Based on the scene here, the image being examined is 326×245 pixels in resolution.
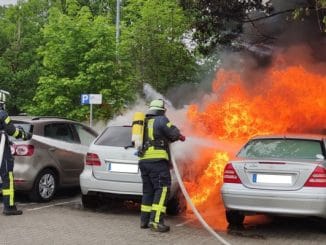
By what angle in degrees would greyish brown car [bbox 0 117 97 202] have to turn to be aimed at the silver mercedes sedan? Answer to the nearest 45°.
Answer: approximately 90° to its right

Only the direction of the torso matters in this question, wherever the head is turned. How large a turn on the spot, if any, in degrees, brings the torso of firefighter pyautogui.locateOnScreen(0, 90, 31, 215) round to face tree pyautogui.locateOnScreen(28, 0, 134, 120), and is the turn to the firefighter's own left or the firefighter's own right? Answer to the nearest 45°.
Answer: approximately 90° to the firefighter's own left

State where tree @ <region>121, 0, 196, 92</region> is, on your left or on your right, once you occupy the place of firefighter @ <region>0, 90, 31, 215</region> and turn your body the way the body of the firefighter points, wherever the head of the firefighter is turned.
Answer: on your left

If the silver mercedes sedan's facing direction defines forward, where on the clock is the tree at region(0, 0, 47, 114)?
The tree is roughly at 11 o'clock from the silver mercedes sedan.

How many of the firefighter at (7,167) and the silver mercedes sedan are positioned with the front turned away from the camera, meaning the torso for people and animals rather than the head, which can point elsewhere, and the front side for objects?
1

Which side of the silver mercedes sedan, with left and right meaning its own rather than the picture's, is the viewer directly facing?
back

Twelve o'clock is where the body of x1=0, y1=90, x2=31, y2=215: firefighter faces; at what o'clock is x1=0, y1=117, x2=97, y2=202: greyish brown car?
The greyish brown car is roughly at 10 o'clock from the firefighter.

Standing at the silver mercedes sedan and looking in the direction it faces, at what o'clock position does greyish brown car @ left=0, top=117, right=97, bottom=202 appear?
The greyish brown car is roughly at 10 o'clock from the silver mercedes sedan.

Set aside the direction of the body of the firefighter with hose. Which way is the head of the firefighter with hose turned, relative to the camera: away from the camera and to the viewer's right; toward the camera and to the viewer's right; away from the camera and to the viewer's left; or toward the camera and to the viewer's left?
away from the camera and to the viewer's right

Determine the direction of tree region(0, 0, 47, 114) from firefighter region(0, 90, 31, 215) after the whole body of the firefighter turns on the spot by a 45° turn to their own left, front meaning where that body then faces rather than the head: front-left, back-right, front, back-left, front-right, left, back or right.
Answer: front-left

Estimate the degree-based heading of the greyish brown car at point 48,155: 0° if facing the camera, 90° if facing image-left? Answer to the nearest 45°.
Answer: approximately 225°

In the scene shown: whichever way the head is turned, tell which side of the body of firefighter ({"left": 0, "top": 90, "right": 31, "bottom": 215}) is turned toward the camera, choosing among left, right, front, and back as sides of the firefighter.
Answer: right

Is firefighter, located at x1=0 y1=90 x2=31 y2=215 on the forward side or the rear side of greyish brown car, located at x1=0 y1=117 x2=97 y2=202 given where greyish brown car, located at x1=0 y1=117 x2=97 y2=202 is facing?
on the rear side
